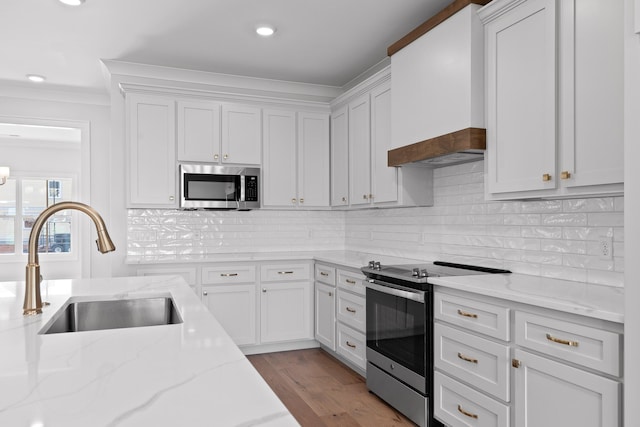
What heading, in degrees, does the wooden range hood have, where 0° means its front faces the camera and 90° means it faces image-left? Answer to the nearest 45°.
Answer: approximately 45°

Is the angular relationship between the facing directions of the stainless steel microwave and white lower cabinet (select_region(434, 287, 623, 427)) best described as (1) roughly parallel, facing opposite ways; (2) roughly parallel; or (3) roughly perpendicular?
roughly perpendicular

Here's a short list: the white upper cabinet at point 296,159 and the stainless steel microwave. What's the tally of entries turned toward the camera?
2

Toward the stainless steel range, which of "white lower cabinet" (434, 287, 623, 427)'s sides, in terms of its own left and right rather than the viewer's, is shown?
right

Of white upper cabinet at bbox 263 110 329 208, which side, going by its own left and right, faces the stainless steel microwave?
right

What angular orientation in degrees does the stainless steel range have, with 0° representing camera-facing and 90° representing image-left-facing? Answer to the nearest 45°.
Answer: approximately 45°
